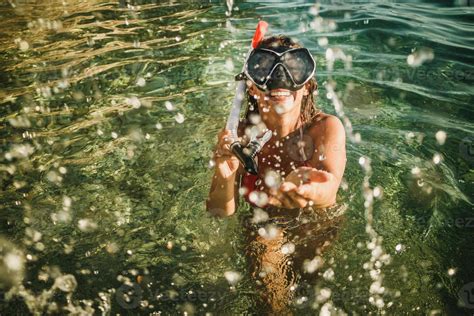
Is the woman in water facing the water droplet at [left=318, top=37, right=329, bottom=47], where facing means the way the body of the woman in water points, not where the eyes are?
no

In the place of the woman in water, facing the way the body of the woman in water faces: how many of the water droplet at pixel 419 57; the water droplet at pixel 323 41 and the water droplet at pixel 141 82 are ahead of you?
0

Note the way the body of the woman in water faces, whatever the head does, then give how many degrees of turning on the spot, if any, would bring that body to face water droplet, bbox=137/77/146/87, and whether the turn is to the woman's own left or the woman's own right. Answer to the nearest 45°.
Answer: approximately 135° to the woman's own right

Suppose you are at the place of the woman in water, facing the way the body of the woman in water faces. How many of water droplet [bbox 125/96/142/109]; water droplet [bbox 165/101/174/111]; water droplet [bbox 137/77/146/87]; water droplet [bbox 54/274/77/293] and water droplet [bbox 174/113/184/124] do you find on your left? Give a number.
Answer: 0

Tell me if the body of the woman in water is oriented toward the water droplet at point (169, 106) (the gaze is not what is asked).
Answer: no

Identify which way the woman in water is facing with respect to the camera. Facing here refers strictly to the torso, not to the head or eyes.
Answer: toward the camera

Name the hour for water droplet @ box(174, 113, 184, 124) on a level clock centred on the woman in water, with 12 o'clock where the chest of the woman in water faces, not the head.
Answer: The water droplet is roughly at 3 o'clock from the woman in water.

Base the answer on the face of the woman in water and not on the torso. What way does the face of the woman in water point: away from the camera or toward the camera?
toward the camera

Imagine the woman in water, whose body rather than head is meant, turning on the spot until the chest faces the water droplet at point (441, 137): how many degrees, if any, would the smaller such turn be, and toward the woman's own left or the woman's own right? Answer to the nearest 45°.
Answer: approximately 135° to the woman's own left

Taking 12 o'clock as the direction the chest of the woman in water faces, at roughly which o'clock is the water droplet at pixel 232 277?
The water droplet is roughly at 1 o'clock from the woman in water.

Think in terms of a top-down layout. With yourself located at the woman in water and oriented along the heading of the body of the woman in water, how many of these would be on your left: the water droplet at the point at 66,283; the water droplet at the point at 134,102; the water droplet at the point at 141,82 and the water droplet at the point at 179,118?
0

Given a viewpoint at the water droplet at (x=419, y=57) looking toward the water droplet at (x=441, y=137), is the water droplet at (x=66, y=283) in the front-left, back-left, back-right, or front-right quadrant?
front-right

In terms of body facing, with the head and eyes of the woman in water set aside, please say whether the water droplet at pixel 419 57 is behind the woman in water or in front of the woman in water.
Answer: behind

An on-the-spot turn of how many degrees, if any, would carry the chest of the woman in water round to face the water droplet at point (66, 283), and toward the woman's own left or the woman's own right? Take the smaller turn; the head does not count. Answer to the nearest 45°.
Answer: approximately 45° to the woman's own right
